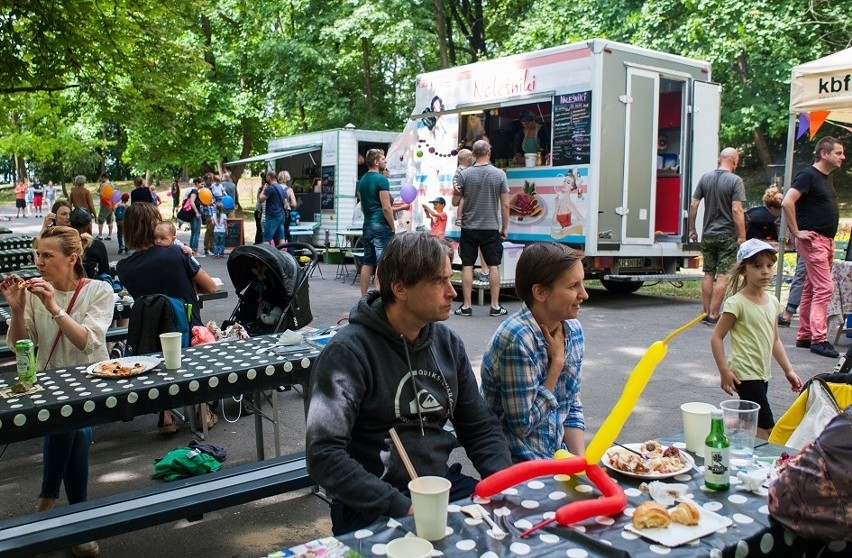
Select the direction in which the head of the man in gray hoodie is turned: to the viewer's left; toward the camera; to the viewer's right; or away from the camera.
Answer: to the viewer's right

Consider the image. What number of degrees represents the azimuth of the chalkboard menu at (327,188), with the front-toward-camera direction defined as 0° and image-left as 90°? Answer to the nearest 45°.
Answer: approximately 0°

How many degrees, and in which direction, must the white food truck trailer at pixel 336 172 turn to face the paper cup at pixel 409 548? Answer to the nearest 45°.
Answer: approximately 45° to its left

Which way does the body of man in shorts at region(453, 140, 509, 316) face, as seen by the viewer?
away from the camera

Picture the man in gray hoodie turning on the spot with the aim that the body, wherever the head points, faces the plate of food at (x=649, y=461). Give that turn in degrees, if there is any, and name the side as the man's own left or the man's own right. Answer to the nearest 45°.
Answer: approximately 45° to the man's own left

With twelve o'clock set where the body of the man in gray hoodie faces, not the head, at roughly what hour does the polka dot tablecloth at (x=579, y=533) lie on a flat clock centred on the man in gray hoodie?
The polka dot tablecloth is roughly at 12 o'clock from the man in gray hoodie.

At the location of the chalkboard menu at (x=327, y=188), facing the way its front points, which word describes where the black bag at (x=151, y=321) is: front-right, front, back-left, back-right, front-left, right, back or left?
front
